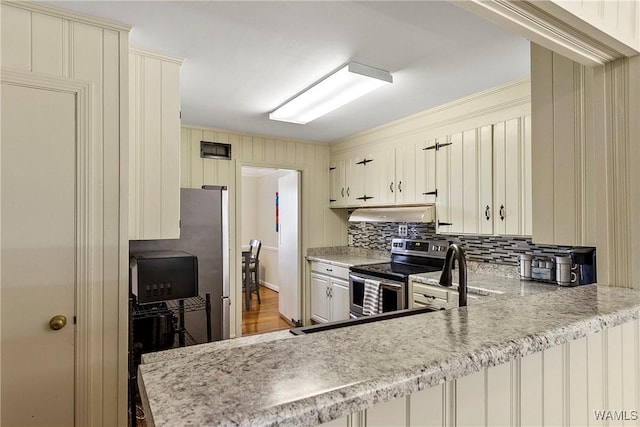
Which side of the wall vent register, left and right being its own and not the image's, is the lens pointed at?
front

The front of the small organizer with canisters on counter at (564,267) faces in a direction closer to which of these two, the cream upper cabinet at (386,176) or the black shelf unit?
the black shelf unit

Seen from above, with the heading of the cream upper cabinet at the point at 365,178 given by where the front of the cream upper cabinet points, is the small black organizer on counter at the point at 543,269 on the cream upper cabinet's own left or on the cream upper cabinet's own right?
on the cream upper cabinet's own left

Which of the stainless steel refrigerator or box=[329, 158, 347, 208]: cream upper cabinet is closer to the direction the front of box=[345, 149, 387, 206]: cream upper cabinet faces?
the stainless steel refrigerator

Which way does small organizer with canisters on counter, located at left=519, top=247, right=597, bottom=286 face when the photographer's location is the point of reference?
facing the viewer and to the left of the viewer

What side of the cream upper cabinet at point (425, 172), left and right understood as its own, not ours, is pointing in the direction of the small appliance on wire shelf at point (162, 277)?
front

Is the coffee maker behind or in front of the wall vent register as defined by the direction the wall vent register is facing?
in front

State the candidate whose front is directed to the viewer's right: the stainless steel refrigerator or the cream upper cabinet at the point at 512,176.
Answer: the stainless steel refrigerator

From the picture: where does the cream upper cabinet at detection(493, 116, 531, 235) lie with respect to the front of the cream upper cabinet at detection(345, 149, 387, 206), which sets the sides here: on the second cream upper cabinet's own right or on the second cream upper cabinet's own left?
on the second cream upper cabinet's own left

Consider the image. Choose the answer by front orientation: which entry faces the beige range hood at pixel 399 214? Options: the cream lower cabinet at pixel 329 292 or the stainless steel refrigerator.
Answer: the stainless steel refrigerator
